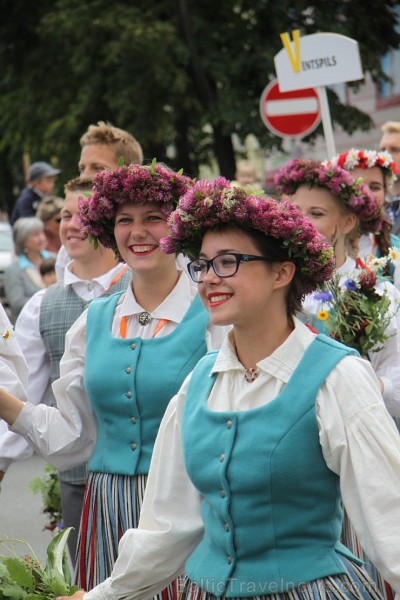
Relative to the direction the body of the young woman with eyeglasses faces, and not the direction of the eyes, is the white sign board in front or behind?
behind

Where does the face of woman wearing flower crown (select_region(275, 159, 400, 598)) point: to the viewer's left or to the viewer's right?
to the viewer's left

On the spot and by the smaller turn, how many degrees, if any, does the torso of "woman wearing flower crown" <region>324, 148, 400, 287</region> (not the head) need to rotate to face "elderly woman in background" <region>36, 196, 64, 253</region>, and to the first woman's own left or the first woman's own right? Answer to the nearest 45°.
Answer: approximately 90° to the first woman's own right

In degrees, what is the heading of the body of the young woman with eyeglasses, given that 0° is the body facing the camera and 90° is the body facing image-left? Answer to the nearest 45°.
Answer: approximately 45°

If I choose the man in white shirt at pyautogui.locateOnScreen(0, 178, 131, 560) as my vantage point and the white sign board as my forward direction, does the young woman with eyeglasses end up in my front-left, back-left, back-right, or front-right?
back-right

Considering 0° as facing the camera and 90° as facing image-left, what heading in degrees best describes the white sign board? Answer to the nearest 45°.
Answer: approximately 0°

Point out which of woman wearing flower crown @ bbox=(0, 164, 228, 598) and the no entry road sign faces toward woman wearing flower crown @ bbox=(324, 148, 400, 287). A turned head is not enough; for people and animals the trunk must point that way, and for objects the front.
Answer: the no entry road sign

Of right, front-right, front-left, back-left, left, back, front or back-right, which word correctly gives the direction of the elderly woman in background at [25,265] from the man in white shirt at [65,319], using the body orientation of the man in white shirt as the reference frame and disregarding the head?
back

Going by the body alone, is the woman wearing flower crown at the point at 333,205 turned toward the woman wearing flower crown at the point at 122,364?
yes

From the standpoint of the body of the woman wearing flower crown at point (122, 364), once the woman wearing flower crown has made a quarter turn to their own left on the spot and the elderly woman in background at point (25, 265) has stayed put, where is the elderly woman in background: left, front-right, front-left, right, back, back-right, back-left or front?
left

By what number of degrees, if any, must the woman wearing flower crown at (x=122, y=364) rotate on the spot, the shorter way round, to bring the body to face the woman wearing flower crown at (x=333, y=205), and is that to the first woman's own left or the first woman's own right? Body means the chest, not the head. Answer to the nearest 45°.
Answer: approximately 135° to the first woman's own left
